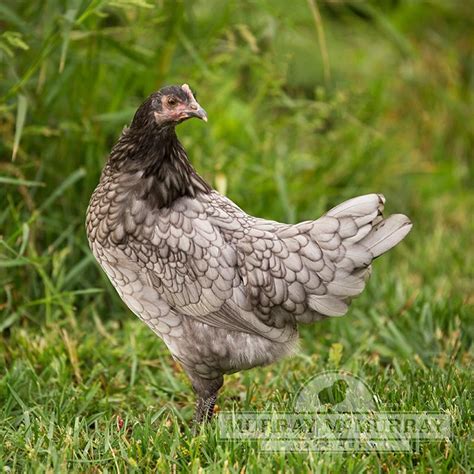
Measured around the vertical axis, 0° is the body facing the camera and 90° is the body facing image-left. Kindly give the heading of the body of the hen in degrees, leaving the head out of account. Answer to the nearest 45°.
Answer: approximately 90°
